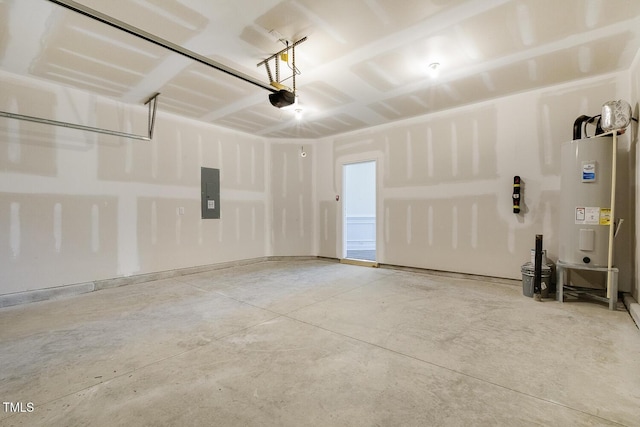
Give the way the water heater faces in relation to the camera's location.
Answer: facing the viewer

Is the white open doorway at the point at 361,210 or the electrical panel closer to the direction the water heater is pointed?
the electrical panel

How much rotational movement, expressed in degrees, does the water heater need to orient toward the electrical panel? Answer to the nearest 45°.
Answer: approximately 90° to its right

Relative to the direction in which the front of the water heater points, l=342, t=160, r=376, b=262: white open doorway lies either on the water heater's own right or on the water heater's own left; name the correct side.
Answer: on the water heater's own right
